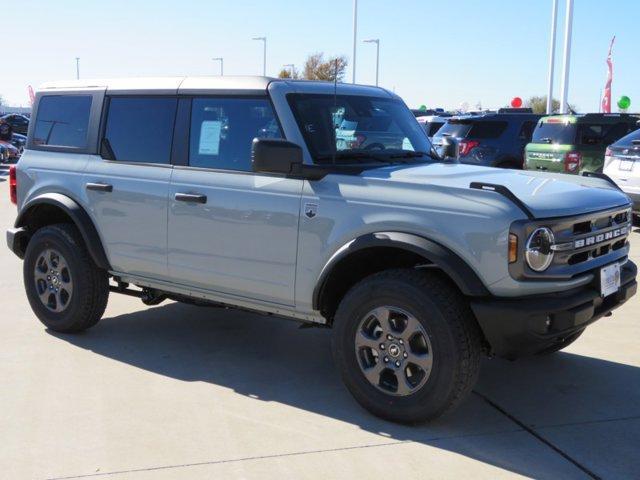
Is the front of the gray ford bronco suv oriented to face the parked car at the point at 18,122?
no

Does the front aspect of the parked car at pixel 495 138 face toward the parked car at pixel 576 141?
no

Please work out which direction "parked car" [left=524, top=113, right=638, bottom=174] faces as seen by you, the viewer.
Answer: facing away from the viewer and to the right of the viewer

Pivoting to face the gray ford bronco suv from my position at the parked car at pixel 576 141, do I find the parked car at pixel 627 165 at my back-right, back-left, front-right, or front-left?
front-left

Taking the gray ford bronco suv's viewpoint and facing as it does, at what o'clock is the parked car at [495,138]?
The parked car is roughly at 8 o'clock from the gray ford bronco suv.

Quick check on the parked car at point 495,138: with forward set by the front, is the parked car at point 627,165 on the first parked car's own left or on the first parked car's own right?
on the first parked car's own right

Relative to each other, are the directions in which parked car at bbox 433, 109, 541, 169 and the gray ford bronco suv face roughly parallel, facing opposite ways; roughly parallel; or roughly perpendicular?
roughly perpendicular

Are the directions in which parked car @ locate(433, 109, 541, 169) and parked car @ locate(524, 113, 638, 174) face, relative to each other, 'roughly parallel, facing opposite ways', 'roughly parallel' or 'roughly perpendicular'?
roughly parallel

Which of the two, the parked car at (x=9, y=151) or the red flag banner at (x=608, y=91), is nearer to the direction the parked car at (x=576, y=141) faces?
the red flag banner

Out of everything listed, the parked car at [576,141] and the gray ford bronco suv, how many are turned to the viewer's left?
0

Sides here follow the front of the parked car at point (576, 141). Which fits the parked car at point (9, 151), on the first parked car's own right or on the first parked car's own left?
on the first parked car's own left

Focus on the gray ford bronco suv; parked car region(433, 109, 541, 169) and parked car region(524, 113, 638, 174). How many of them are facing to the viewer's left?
0

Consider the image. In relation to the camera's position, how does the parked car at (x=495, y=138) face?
facing away from the viewer and to the right of the viewer

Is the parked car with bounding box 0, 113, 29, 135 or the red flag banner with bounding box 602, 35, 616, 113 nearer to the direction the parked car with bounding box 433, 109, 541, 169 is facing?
the red flag banner

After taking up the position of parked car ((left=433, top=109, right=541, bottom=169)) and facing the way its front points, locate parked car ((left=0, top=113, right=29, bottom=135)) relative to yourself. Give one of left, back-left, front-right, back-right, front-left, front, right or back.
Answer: left

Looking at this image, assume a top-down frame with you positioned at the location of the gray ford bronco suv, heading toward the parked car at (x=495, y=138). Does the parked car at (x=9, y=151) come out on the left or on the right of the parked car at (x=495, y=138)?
left
